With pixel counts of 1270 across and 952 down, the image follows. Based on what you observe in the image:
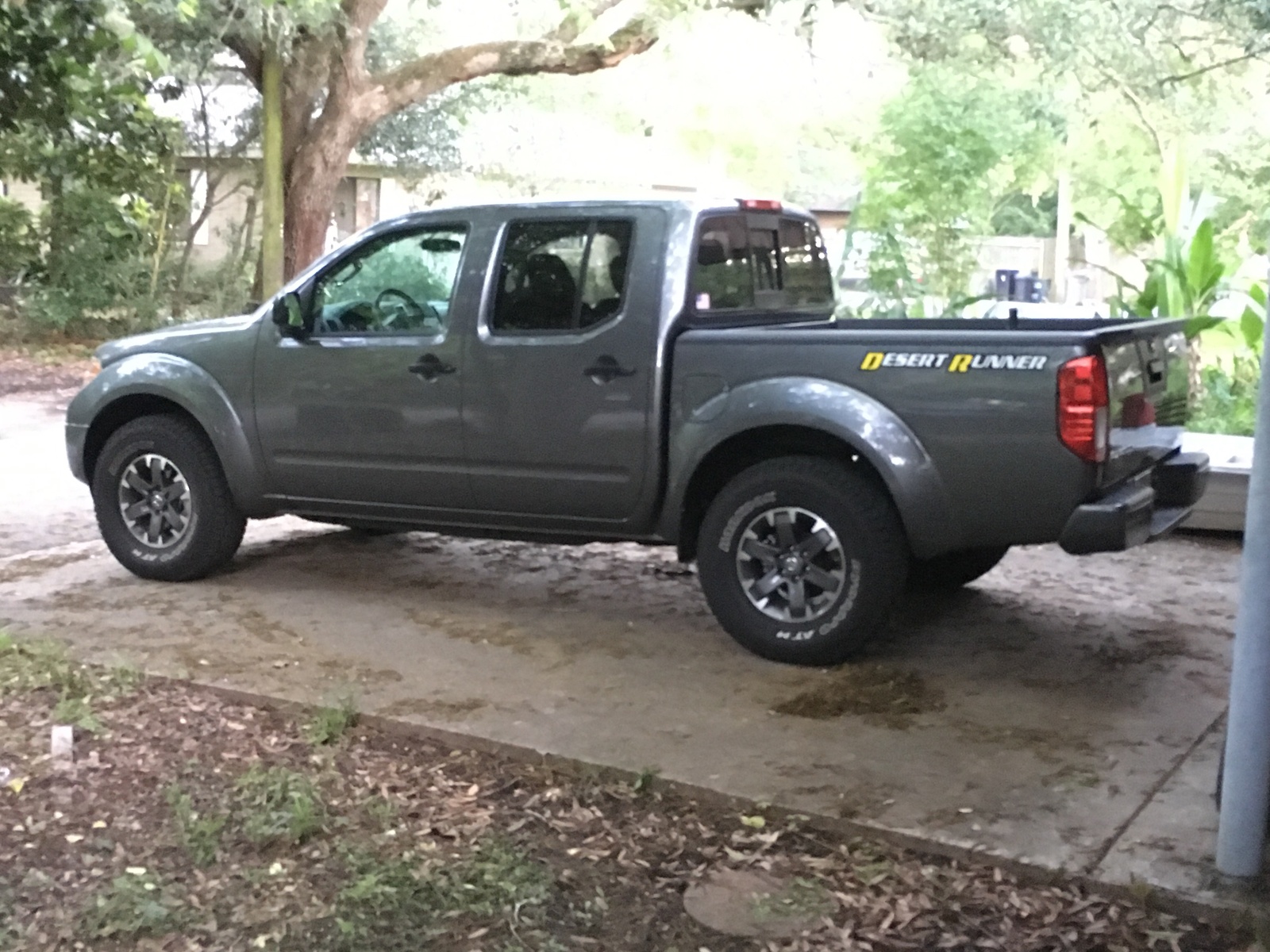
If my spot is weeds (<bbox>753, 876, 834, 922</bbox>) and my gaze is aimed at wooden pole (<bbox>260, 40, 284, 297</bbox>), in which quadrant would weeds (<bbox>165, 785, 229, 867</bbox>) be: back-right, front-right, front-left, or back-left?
front-left

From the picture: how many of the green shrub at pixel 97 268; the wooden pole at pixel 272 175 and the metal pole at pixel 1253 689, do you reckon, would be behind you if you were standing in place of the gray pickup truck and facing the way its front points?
1

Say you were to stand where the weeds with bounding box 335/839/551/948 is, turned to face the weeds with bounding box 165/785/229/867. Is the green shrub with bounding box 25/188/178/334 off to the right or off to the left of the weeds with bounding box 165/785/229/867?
right

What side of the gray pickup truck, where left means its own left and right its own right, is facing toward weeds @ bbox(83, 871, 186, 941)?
left

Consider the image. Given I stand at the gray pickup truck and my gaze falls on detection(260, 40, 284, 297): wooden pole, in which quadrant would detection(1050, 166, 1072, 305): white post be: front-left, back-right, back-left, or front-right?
front-right

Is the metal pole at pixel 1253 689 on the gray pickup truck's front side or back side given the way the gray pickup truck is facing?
on the back side

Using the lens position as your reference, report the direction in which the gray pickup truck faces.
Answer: facing away from the viewer and to the left of the viewer

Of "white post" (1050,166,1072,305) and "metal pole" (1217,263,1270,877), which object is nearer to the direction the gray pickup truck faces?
the white post

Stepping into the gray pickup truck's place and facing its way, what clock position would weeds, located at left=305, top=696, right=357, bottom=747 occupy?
The weeds is roughly at 9 o'clock from the gray pickup truck.

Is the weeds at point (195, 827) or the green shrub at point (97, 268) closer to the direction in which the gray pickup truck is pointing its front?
the green shrub

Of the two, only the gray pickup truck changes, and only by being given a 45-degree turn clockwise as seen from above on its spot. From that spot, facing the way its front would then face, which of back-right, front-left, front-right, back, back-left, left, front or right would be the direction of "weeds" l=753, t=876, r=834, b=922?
back

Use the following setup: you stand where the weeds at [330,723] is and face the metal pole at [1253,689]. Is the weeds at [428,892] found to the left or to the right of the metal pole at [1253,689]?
right

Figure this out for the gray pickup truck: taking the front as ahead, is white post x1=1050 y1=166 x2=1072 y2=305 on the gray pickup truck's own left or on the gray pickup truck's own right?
on the gray pickup truck's own right
